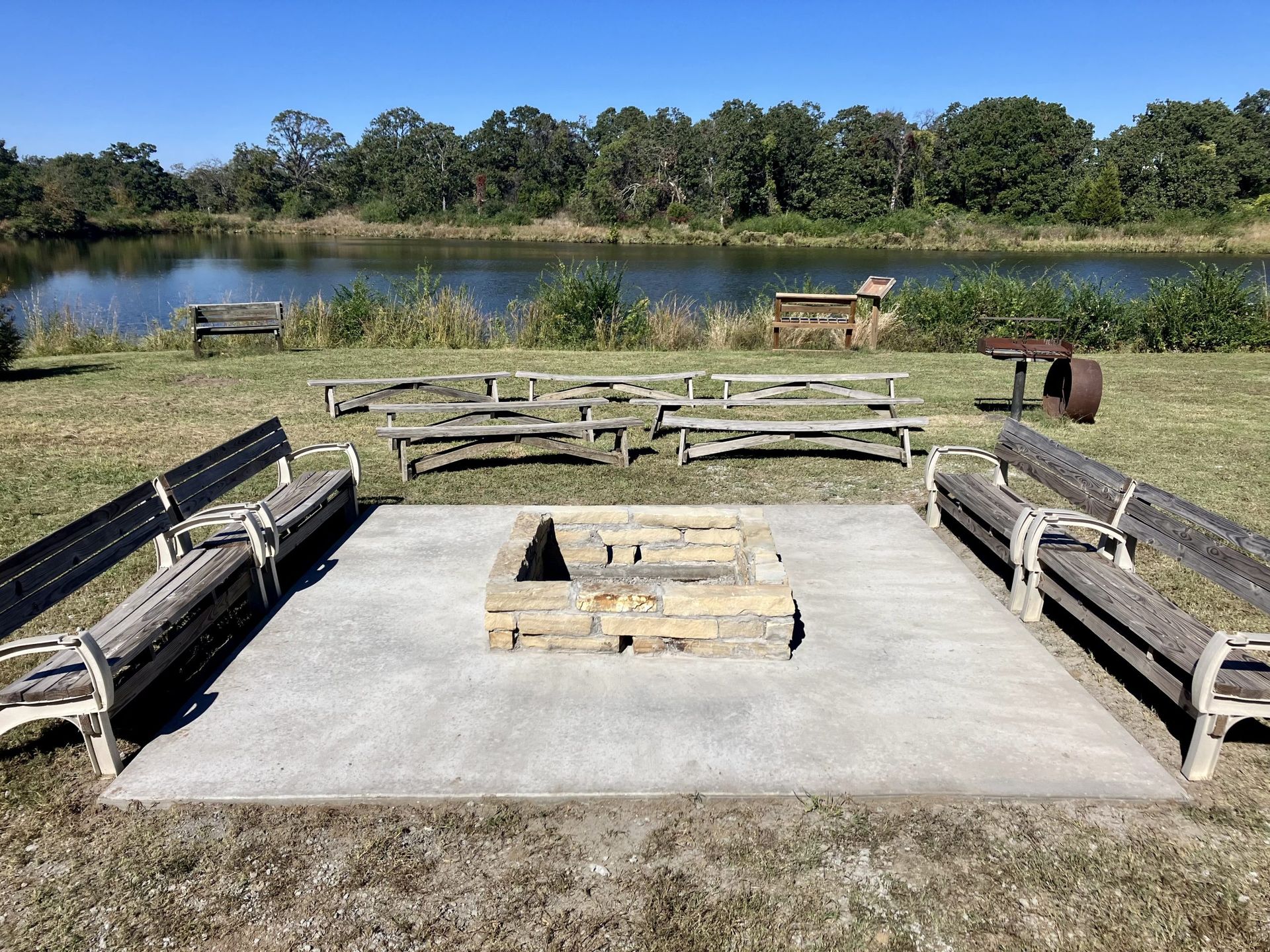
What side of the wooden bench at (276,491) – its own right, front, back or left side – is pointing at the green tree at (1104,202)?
left

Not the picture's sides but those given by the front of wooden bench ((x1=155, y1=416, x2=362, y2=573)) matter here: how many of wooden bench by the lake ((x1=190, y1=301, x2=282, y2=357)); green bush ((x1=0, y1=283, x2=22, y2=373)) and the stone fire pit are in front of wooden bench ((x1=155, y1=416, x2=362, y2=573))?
1

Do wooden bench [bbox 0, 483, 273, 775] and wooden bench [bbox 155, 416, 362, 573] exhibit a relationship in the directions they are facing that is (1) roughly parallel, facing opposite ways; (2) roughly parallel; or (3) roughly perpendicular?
roughly parallel

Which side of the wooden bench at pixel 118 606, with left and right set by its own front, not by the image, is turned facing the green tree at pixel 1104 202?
left

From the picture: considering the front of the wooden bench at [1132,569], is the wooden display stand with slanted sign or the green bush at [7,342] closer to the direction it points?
the green bush

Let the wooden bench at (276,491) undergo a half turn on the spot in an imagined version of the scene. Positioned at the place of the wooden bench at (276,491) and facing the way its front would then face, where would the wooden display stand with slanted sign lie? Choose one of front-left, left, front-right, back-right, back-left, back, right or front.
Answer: right

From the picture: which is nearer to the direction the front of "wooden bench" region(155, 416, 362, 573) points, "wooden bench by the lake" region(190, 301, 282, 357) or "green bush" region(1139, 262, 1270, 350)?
the green bush

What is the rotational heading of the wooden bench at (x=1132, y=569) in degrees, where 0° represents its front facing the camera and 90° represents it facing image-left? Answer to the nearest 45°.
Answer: approximately 45°

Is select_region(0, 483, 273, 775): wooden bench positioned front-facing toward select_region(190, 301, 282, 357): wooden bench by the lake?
no

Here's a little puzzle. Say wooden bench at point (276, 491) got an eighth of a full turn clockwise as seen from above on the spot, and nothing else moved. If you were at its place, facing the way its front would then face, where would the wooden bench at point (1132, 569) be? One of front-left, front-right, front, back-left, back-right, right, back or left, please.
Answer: front-left

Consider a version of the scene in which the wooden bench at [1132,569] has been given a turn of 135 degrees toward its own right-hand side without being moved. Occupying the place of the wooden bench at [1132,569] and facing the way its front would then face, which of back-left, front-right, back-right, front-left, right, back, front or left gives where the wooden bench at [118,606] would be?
back-left

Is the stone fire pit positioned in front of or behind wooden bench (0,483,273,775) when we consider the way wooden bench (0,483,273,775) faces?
in front

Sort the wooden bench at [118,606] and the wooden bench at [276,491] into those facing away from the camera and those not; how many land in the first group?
0

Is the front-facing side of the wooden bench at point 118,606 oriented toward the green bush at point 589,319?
no

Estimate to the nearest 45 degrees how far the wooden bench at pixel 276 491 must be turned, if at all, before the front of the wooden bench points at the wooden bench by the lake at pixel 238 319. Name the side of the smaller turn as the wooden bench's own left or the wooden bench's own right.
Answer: approximately 135° to the wooden bench's own left

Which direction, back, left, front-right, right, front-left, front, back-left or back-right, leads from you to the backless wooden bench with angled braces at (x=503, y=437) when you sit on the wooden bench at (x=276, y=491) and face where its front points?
left

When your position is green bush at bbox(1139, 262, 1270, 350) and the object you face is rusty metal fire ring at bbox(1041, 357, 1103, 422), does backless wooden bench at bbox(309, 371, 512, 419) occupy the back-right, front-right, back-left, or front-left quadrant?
front-right

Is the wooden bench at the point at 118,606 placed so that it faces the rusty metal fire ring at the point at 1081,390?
no
